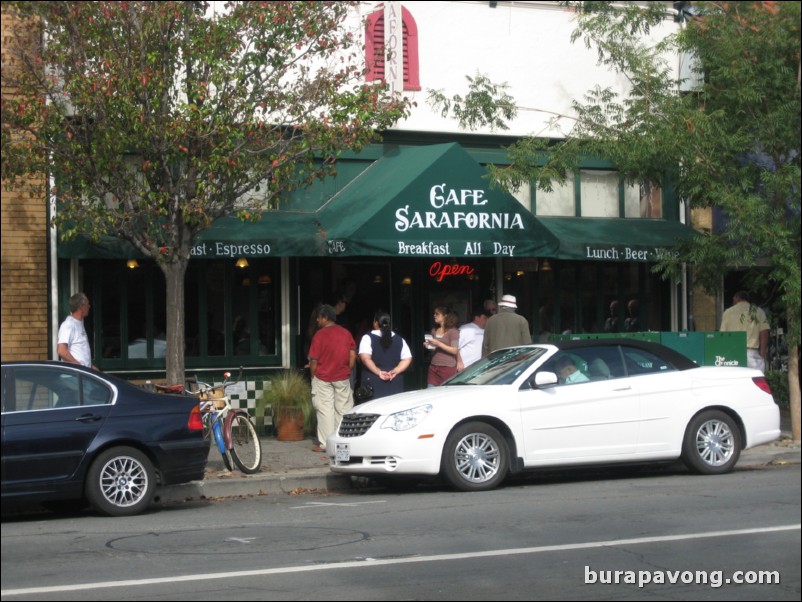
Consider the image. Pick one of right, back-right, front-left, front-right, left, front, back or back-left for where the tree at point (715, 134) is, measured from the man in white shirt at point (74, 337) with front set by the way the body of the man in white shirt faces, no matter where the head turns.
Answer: front

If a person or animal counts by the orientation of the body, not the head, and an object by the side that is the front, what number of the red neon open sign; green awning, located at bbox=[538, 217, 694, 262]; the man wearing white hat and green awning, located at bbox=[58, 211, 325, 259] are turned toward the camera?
3

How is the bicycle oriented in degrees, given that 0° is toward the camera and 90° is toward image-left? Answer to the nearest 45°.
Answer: approximately 315°

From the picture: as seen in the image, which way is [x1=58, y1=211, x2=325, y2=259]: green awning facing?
toward the camera

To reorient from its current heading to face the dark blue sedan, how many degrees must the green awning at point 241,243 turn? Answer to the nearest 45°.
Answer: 0° — it already faces it

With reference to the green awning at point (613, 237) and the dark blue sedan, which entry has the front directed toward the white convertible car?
the green awning

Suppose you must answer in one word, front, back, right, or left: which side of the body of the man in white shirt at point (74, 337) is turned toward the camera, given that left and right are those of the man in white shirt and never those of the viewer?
right

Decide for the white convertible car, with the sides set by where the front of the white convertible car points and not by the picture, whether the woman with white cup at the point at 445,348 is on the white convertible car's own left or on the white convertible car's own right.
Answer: on the white convertible car's own right

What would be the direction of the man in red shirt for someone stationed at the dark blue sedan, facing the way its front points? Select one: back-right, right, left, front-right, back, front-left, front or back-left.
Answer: back-right

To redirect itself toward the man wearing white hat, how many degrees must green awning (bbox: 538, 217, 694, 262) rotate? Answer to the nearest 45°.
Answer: approximately 45° to its right

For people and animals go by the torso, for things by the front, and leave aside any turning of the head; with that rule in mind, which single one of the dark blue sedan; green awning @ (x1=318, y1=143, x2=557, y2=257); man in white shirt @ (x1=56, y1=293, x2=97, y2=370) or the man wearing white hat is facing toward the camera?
the green awning

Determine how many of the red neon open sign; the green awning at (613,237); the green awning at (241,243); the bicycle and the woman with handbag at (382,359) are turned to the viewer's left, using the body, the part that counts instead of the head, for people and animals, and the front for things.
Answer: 0

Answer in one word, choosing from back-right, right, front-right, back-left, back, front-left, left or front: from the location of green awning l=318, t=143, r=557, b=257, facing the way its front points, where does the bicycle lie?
front-right

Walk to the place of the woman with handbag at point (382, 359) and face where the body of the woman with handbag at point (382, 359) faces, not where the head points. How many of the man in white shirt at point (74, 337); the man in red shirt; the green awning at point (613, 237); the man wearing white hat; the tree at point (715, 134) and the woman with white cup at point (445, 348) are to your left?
2

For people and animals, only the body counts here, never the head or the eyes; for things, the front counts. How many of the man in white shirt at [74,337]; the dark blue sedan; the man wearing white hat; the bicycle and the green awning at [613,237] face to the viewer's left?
1

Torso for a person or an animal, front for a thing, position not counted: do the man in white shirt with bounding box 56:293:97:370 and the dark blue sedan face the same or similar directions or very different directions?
very different directions

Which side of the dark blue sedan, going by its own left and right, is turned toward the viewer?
left

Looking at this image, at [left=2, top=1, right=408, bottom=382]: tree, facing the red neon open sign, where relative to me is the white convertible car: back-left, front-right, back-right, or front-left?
front-right

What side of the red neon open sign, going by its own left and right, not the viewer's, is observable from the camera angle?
front
